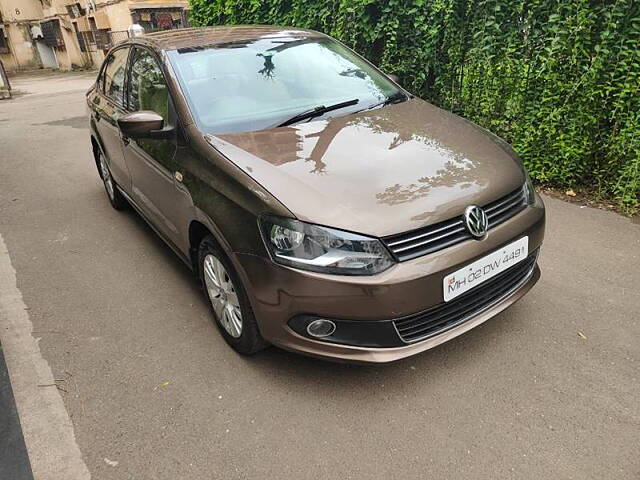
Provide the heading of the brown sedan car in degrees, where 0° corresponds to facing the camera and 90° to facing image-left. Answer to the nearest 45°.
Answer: approximately 315°

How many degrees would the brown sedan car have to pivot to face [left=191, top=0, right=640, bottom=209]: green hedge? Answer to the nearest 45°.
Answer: approximately 90° to its left
